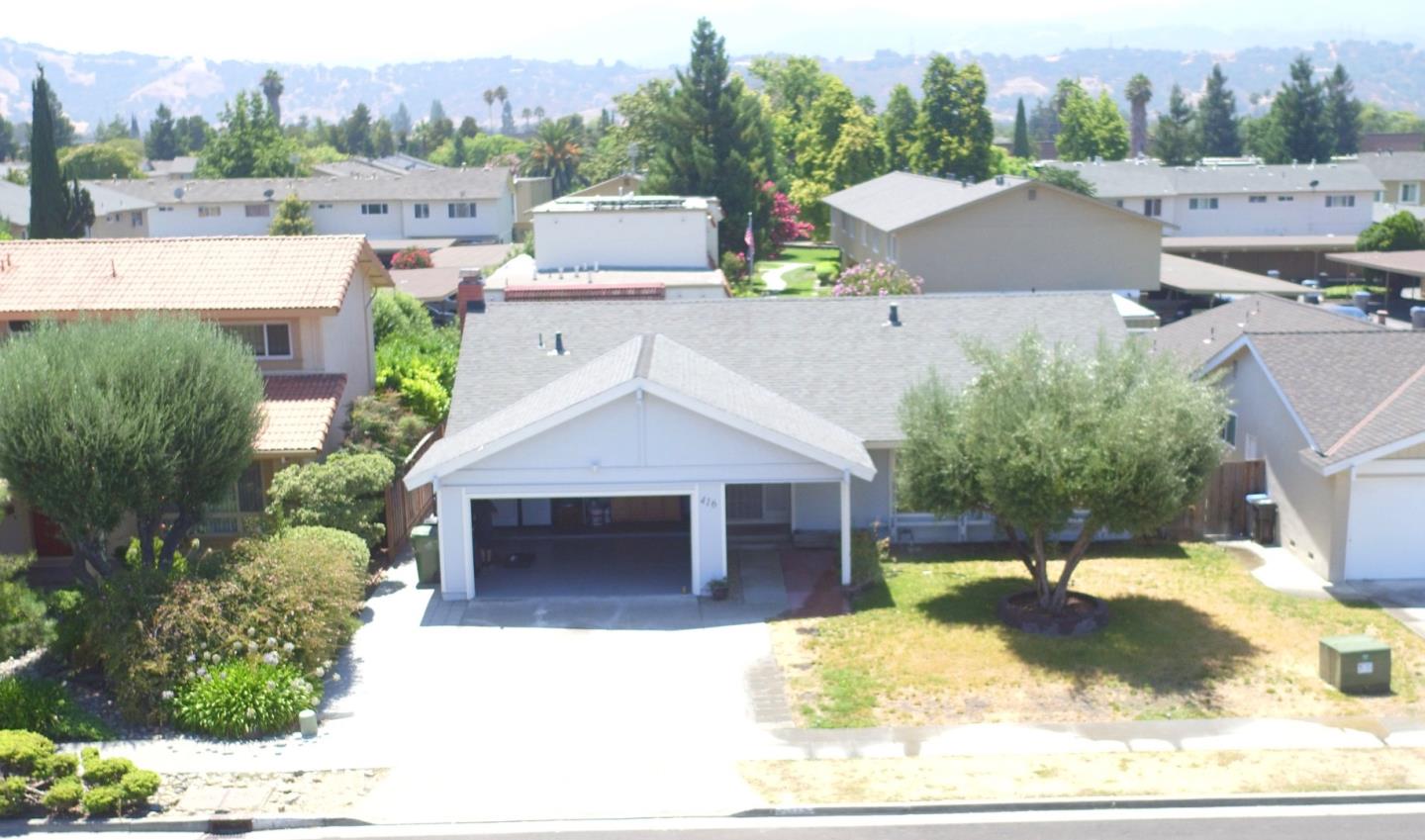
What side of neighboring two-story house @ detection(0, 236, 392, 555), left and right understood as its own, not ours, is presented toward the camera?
front

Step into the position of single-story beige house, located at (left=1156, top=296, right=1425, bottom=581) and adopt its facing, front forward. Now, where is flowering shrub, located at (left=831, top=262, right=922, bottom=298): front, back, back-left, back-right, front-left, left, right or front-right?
back-right

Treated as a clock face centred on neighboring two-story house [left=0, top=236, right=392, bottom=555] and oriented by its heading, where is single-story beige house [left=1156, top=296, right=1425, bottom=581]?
The single-story beige house is roughly at 10 o'clock from the neighboring two-story house.

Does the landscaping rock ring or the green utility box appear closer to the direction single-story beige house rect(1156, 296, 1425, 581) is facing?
the green utility box

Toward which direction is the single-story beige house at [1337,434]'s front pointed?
toward the camera

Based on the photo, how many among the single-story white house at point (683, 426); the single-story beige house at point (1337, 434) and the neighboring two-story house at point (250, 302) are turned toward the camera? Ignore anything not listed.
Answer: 3

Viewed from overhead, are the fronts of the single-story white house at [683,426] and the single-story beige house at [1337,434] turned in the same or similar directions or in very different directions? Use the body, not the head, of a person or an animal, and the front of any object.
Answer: same or similar directions

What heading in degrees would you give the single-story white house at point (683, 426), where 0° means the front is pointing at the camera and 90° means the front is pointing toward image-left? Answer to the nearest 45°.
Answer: approximately 0°

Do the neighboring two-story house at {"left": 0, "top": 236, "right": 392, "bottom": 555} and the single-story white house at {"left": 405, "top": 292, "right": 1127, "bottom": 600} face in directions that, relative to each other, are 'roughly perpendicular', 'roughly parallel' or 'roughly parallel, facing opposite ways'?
roughly parallel

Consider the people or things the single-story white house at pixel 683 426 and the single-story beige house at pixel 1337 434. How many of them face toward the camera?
2

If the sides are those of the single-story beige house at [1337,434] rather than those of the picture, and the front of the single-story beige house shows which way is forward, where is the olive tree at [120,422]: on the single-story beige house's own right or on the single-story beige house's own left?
on the single-story beige house's own right

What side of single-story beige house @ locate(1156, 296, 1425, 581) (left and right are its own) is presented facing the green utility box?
front

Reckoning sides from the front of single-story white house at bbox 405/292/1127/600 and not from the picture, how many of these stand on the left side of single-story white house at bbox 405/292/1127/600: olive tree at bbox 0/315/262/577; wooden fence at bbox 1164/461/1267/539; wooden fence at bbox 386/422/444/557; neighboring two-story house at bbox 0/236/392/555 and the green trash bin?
1

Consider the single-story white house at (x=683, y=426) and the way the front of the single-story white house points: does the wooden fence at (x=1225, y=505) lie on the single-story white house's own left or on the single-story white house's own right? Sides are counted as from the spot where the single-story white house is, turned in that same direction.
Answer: on the single-story white house's own left

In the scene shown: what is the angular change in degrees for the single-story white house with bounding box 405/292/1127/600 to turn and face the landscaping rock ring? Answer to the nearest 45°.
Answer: approximately 45° to its left

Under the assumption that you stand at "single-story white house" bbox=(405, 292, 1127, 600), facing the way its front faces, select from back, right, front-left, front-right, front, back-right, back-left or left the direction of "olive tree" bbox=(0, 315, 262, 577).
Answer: front-right
